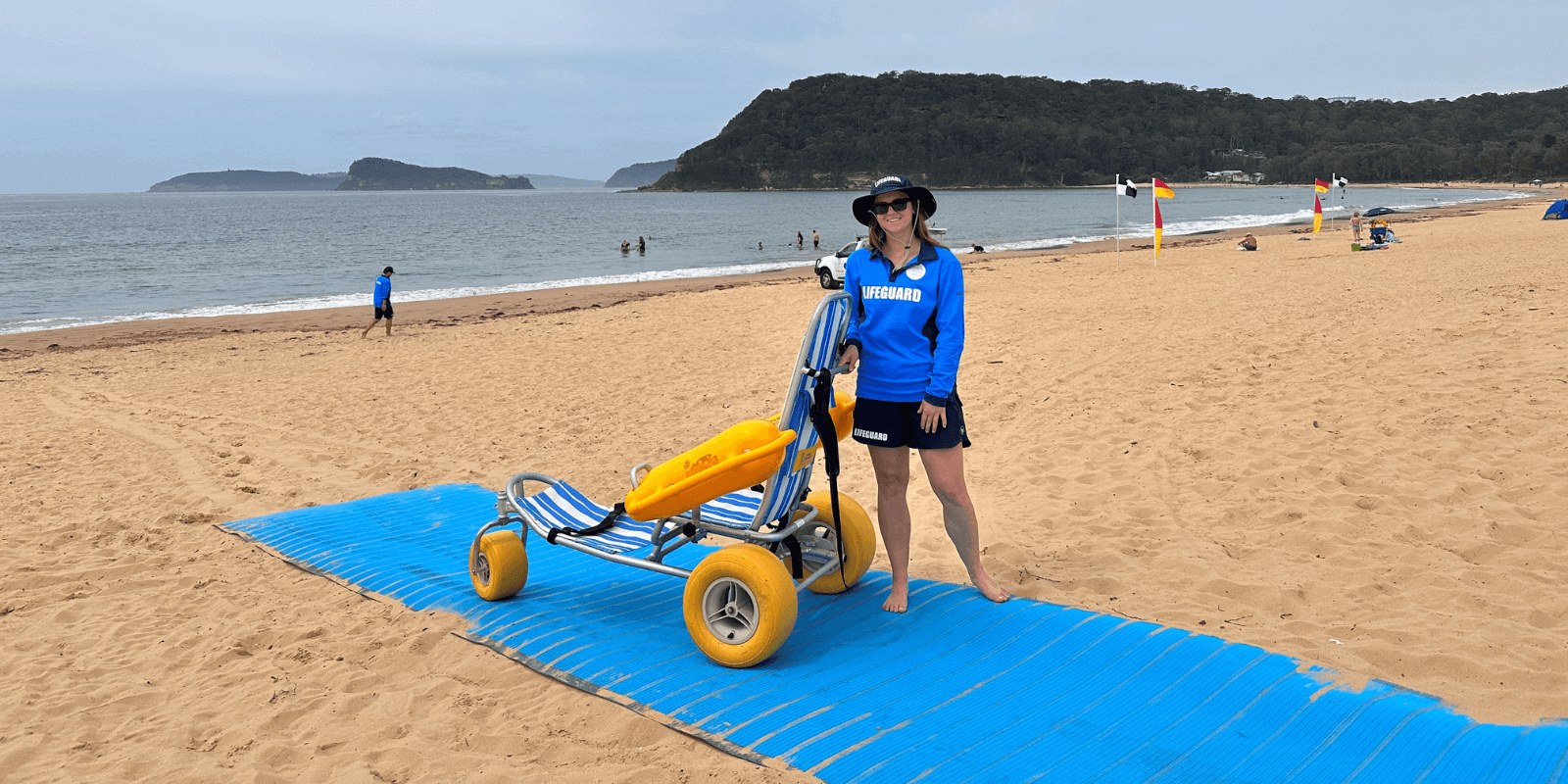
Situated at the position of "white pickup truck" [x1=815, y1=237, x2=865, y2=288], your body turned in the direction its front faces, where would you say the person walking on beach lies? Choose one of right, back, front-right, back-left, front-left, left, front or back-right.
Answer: front

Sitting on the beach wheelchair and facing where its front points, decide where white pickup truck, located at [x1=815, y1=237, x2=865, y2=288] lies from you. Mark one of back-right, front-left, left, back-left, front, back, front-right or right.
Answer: front-right

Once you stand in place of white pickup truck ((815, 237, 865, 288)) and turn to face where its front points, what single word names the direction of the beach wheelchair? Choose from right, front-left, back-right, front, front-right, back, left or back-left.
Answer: front-left

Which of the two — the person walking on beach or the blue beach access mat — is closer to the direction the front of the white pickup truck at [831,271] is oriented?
the person walking on beach

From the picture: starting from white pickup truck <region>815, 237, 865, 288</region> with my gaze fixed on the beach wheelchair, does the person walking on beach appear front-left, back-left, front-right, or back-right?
front-right

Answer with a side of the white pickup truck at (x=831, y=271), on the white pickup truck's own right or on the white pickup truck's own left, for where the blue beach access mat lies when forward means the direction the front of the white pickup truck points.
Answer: on the white pickup truck's own left

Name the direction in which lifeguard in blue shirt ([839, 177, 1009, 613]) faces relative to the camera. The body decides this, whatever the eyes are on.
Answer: toward the camera

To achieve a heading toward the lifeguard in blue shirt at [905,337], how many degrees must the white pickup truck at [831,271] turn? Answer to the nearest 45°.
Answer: approximately 45° to its left

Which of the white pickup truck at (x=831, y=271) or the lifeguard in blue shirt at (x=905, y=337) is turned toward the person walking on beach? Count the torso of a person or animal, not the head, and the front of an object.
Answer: the white pickup truck

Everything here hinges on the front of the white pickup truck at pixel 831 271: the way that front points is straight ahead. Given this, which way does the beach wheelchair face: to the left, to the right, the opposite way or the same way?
to the right

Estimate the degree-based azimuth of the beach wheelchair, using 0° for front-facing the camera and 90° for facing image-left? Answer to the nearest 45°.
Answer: approximately 135°

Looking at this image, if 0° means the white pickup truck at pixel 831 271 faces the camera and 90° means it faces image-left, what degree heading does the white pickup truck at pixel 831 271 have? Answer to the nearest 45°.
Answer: approximately 45°

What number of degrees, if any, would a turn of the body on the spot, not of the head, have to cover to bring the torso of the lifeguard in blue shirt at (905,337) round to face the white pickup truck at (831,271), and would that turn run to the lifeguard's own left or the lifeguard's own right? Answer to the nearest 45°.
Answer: approximately 180°
